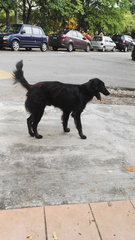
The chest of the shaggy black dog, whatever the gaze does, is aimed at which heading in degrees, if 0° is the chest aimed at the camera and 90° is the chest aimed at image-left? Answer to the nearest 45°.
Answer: approximately 270°

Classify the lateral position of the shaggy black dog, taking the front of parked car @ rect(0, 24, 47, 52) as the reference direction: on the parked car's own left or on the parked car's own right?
on the parked car's own left

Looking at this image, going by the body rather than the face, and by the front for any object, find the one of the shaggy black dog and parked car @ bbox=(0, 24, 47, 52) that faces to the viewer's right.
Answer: the shaggy black dog

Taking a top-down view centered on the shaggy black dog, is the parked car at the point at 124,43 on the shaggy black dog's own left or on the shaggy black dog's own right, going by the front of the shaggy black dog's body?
on the shaggy black dog's own left

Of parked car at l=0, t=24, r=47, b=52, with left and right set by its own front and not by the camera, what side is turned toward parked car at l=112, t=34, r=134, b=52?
back

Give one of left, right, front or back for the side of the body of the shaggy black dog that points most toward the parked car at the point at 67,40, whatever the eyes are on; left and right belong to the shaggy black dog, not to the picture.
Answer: left

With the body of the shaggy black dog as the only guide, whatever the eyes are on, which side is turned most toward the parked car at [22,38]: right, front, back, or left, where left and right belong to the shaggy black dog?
left

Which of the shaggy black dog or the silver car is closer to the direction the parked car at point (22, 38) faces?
the shaggy black dog

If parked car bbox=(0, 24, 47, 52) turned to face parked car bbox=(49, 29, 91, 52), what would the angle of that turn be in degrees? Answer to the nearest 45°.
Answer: approximately 180°

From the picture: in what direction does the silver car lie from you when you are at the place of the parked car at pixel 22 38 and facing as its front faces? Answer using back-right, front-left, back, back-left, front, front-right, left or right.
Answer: back

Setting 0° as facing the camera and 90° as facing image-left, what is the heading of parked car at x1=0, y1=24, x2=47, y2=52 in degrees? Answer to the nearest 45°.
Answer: approximately 45°

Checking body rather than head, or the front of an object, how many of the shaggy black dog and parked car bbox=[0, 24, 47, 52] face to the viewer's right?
1

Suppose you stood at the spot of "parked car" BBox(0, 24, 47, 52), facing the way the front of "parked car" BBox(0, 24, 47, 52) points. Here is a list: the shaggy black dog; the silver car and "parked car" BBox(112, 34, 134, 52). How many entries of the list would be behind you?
2
